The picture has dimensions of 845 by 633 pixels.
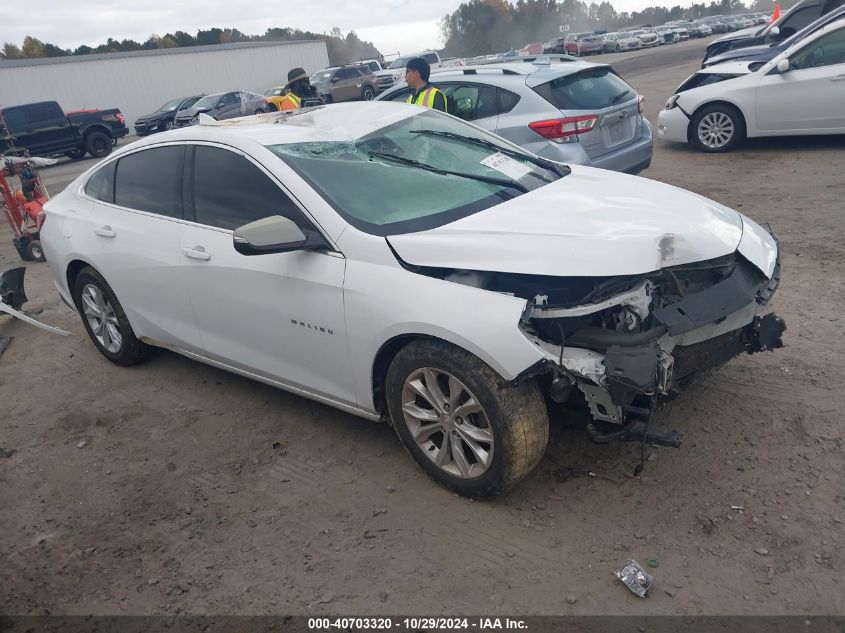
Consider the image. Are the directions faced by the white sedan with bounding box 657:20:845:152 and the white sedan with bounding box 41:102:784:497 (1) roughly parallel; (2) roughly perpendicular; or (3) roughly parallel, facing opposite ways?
roughly parallel, facing opposite ways

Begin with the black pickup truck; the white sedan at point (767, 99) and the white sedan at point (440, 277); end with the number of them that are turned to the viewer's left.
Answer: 2

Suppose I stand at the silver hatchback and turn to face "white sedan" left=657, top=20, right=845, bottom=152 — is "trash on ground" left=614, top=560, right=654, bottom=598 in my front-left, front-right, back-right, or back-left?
back-right

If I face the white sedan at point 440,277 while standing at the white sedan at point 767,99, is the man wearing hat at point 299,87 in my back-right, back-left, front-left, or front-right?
front-right

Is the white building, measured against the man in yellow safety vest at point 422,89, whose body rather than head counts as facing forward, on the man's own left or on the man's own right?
on the man's own right

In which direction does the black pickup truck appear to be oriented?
to the viewer's left

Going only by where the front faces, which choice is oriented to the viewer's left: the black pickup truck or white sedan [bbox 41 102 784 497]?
the black pickup truck

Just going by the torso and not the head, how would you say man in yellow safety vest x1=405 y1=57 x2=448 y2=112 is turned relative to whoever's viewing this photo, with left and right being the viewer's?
facing the viewer and to the left of the viewer

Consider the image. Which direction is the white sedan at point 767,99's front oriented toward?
to the viewer's left

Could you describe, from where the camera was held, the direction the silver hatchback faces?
facing away from the viewer and to the left of the viewer

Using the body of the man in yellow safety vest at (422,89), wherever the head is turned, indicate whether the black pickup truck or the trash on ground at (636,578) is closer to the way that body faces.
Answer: the trash on ground

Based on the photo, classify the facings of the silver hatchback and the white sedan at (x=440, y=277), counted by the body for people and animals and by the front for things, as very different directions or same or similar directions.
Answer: very different directions
